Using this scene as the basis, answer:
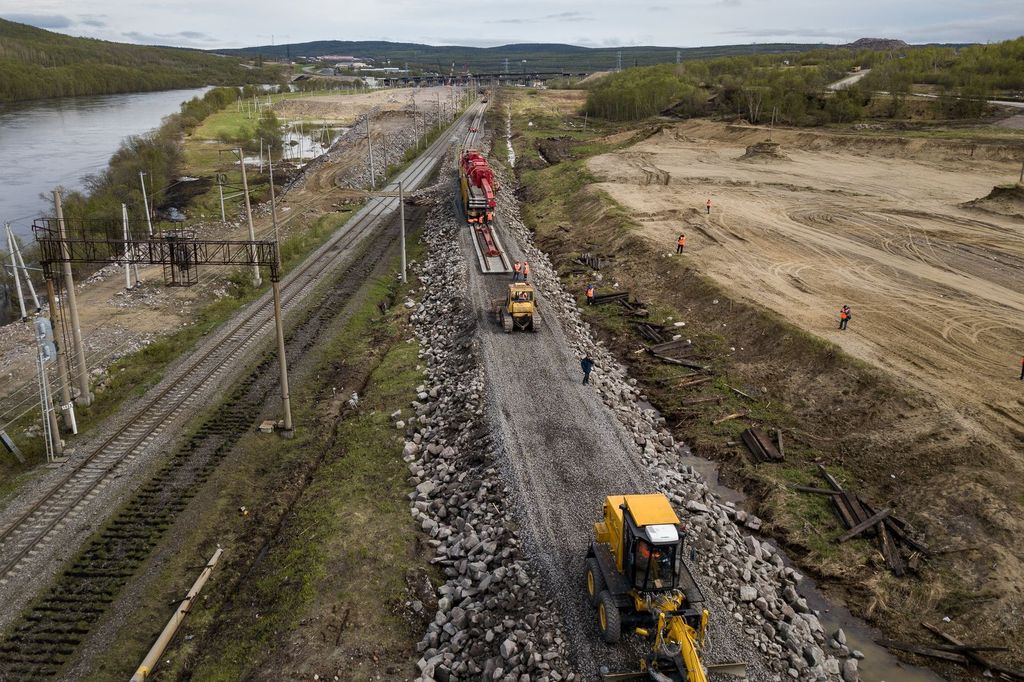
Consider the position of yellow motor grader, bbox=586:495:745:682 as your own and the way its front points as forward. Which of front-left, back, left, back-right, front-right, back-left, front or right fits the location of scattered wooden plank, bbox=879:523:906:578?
back-left

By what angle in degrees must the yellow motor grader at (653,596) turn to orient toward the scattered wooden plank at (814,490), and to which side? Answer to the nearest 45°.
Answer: approximately 135° to its left

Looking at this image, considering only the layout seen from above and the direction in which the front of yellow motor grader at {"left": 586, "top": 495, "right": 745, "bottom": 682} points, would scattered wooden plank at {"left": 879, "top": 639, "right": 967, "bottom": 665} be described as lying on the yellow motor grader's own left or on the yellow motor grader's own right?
on the yellow motor grader's own left

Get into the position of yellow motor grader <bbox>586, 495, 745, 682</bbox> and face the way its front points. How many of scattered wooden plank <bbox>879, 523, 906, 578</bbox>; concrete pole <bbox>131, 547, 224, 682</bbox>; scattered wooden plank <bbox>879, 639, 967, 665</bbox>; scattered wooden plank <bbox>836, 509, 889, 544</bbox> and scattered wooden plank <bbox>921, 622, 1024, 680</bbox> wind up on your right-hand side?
1

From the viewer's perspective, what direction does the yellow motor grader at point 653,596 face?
toward the camera

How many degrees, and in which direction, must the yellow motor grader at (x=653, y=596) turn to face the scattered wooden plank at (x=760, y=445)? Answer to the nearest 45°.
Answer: approximately 180°

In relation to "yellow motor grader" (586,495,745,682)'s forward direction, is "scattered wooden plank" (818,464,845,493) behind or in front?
behind

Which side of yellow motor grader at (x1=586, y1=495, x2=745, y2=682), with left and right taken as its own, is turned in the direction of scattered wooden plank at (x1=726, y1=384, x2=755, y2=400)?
back

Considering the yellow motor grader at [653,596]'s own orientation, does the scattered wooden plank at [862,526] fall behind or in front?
behind
